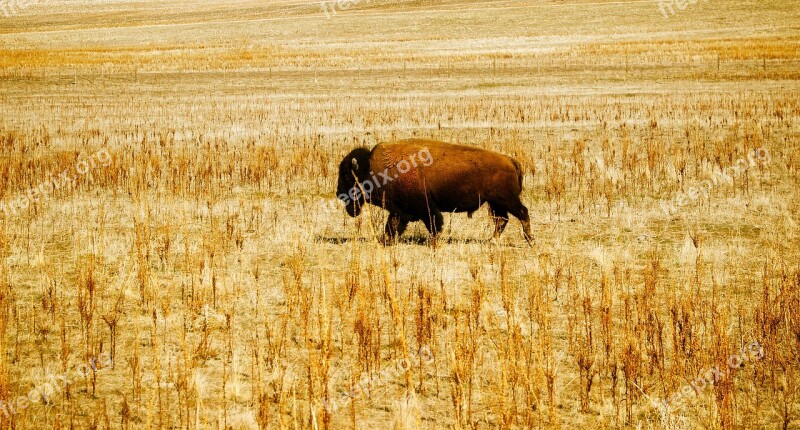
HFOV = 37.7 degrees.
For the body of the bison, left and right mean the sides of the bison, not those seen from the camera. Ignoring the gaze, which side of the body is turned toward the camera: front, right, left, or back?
left
